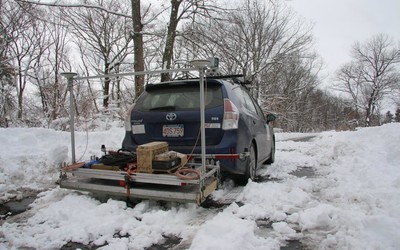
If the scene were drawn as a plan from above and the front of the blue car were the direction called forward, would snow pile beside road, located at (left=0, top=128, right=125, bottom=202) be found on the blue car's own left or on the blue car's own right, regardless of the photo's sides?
on the blue car's own left

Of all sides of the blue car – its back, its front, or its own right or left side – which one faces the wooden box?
back

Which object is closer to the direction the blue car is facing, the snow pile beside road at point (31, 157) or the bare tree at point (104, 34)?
the bare tree

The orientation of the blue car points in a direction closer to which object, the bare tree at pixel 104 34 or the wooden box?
the bare tree

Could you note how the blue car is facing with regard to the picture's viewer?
facing away from the viewer and to the right of the viewer

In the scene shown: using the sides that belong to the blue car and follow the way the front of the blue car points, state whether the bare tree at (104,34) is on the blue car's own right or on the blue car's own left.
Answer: on the blue car's own left
